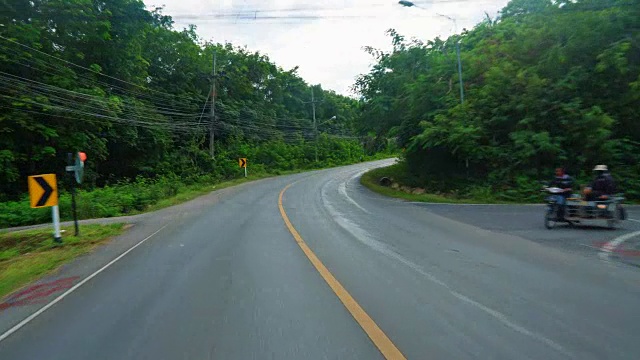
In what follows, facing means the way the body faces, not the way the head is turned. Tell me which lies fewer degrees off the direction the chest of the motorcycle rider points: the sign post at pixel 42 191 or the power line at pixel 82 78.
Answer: the sign post

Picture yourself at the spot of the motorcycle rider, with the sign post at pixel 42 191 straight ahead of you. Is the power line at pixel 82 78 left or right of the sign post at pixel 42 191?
right

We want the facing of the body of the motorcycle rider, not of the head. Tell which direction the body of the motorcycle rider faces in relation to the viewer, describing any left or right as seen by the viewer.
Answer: facing the viewer and to the left of the viewer

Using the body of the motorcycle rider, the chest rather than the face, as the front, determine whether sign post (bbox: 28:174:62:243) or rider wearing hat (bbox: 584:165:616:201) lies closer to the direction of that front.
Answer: the sign post

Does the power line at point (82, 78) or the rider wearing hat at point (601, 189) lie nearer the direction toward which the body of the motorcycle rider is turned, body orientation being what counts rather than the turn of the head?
the power line

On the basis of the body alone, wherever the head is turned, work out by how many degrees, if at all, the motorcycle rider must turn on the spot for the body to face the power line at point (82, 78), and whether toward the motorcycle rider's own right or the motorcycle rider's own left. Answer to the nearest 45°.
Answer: approximately 45° to the motorcycle rider's own right

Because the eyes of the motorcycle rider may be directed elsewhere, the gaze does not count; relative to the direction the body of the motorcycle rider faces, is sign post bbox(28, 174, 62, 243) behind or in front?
in front
